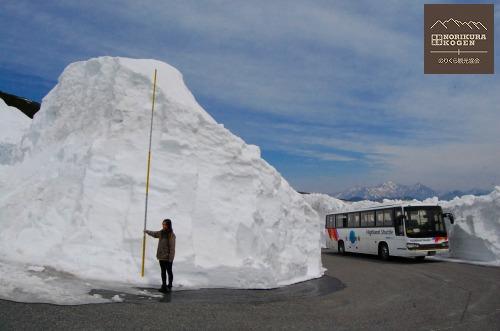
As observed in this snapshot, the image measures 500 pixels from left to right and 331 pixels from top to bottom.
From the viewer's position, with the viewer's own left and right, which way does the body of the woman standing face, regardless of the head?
facing the viewer and to the left of the viewer

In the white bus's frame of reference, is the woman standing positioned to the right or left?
on its right

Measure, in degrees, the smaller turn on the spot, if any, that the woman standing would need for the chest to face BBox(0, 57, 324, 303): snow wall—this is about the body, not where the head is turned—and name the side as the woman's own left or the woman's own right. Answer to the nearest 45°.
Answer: approximately 135° to the woman's own right

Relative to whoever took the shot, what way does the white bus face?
facing the viewer and to the right of the viewer

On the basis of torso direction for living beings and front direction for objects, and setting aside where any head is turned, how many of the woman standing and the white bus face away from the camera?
0
